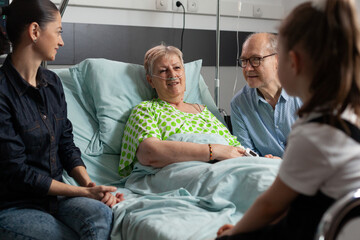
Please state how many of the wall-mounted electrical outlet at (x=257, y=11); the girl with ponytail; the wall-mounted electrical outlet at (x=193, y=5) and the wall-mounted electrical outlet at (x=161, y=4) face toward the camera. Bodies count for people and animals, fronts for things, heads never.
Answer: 3

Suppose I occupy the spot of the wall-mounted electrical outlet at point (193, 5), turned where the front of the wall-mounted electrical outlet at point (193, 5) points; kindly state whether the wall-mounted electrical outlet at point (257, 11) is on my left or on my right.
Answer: on my left

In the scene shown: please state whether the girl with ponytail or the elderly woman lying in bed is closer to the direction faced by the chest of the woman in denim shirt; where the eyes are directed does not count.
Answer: the girl with ponytail

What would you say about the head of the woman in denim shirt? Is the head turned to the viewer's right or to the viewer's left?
to the viewer's right

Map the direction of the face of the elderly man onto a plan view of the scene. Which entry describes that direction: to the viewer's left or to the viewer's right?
to the viewer's left

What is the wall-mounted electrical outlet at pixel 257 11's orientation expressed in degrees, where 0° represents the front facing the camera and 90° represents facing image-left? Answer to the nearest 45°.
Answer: approximately 0°

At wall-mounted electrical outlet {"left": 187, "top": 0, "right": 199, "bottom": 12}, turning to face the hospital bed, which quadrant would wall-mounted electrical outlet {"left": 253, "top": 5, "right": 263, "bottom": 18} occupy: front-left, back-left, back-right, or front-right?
back-left

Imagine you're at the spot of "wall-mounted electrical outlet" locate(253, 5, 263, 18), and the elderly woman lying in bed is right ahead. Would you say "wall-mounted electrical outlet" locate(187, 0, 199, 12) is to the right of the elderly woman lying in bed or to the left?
right

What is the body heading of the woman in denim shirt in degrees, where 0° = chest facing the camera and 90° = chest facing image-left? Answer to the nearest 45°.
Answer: approximately 315°

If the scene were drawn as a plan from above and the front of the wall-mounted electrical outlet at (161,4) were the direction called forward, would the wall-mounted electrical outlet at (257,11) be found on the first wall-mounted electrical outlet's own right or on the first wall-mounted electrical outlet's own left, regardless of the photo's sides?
on the first wall-mounted electrical outlet's own left

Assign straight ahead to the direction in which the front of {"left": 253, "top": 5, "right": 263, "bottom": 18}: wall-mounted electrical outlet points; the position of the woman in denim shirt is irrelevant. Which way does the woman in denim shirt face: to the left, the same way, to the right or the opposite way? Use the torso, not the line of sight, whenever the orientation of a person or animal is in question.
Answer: to the left

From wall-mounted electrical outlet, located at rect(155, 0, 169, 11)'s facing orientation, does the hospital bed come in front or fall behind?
in front
